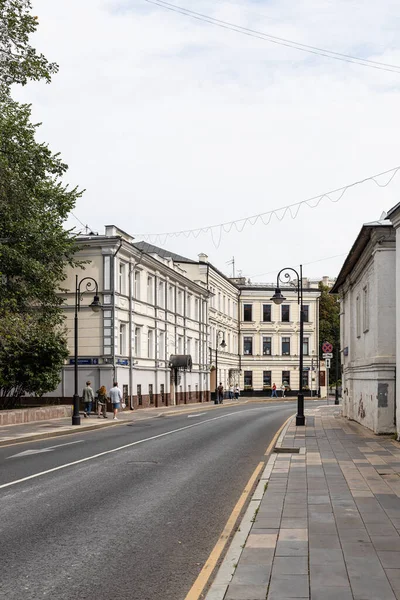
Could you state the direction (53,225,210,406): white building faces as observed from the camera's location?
facing the viewer and to the right of the viewer

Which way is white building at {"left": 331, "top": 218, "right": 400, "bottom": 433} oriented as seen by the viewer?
to the viewer's left

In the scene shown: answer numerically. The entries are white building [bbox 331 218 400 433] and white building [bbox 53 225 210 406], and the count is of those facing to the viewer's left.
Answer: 1

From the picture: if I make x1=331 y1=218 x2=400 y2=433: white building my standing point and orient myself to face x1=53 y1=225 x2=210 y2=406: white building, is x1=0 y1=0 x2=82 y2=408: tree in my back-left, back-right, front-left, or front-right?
front-left

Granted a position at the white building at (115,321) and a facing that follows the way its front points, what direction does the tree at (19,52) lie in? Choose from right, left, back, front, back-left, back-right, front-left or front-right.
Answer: front-right

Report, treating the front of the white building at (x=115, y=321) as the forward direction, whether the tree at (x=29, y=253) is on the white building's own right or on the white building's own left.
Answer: on the white building's own right

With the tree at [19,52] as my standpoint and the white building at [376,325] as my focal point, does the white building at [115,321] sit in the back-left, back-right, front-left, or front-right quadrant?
front-left
